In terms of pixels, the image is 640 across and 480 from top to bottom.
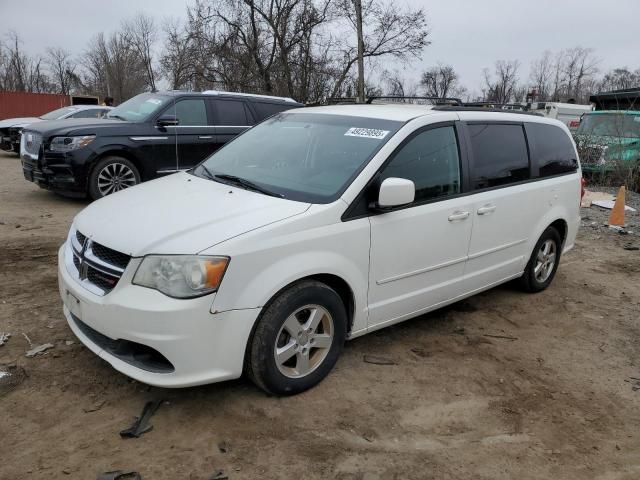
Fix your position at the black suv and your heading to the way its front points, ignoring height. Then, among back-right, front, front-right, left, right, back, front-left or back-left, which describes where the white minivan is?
front-left

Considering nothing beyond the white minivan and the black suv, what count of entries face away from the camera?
0

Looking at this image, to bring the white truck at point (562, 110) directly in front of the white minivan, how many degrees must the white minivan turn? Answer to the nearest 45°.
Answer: approximately 180°

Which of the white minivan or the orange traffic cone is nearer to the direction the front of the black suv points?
the white minivan

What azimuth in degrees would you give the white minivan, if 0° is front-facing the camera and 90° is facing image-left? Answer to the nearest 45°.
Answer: approximately 45°

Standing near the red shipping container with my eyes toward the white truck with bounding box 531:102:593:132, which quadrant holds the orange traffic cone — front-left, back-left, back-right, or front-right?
front-right

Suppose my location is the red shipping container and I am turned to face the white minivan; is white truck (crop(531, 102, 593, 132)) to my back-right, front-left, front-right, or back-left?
front-left

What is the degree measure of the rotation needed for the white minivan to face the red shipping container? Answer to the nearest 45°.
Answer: approximately 90° to its right

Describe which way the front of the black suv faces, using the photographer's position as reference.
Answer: facing the viewer and to the left of the viewer

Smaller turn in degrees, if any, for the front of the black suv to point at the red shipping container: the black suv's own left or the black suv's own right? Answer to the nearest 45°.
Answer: approximately 135° to the black suv's own right

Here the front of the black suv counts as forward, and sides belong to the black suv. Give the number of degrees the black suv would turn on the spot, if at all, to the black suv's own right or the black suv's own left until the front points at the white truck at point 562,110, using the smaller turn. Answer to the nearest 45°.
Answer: approximately 180°

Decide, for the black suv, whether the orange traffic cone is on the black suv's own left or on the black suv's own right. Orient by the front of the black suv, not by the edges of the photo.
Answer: on the black suv's own left

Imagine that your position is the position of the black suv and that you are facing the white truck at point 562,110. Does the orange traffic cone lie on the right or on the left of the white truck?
right

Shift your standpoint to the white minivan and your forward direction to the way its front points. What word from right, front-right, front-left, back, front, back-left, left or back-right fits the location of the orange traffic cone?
back
